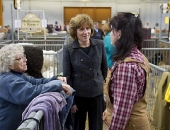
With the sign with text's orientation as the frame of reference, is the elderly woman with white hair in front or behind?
in front

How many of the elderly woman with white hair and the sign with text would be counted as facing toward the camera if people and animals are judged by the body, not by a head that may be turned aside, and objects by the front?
1

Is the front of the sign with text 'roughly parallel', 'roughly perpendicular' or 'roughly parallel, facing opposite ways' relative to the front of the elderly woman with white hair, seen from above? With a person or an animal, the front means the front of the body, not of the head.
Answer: roughly perpendicular

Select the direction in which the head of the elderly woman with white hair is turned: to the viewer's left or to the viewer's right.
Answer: to the viewer's right

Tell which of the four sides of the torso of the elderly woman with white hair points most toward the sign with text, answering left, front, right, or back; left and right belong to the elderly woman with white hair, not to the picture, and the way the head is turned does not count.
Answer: left

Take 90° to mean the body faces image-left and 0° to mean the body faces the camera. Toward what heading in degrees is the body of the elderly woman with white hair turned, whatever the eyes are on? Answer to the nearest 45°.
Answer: approximately 270°

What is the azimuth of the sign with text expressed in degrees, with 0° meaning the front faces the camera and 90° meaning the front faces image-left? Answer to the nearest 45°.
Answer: approximately 0°
